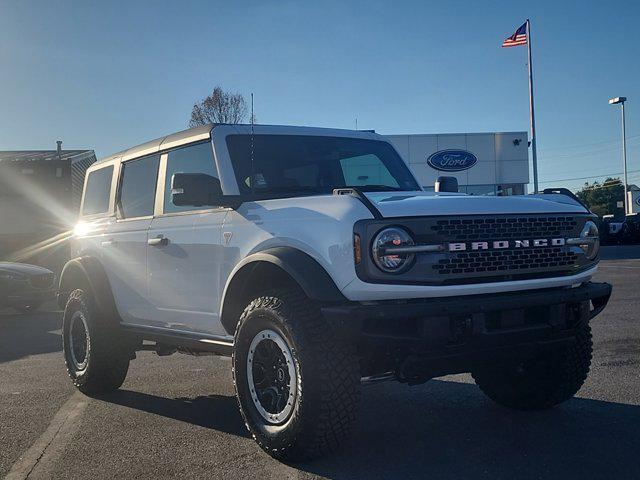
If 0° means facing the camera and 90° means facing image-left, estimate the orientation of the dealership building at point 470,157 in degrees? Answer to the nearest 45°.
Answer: approximately 0°

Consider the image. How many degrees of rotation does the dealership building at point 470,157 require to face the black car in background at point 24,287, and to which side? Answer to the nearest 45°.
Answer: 0° — it already faces it

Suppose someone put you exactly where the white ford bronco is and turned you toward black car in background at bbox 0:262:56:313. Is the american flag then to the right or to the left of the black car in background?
right

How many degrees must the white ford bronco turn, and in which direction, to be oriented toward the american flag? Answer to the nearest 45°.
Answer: approximately 135° to its left

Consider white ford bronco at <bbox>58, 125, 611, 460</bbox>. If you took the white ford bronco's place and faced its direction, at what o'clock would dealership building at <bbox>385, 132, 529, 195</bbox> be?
The dealership building is roughly at 8 o'clock from the white ford bronco.
